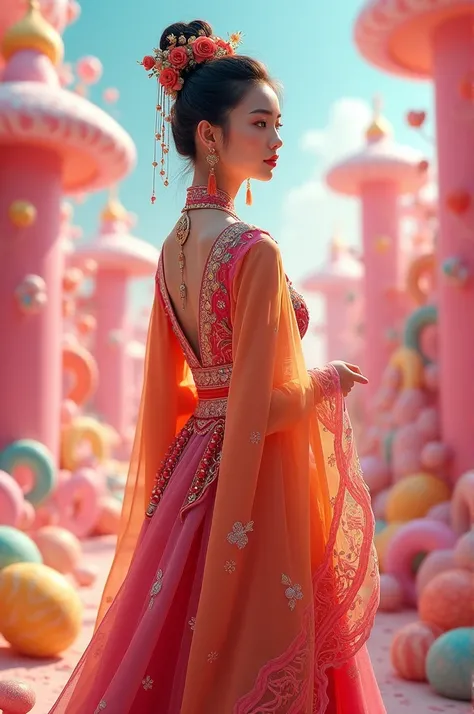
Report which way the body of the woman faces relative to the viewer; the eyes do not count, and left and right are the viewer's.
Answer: facing away from the viewer and to the right of the viewer

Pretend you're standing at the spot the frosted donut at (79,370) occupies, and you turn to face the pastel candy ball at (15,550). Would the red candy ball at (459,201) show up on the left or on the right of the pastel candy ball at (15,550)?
left

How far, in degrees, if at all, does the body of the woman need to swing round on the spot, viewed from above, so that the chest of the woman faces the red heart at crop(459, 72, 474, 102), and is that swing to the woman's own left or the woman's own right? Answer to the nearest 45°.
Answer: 0° — they already face it

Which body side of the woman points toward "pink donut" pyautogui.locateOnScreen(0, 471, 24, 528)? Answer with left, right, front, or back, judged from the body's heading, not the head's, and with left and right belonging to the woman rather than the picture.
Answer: left

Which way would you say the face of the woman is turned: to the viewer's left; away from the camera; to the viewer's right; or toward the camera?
to the viewer's right

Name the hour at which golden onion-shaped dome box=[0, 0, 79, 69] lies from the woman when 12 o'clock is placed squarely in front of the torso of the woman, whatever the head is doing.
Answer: The golden onion-shaped dome is roughly at 10 o'clock from the woman.

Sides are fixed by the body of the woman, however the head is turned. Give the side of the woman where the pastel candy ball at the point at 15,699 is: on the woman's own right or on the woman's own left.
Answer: on the woman's own left

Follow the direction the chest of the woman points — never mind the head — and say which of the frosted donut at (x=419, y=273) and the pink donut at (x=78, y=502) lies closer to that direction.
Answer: the frosted donut

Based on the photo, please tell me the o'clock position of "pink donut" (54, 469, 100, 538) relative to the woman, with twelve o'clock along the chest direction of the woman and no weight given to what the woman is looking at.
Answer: The pink donut is roughly at 10 o'clock from the woman.

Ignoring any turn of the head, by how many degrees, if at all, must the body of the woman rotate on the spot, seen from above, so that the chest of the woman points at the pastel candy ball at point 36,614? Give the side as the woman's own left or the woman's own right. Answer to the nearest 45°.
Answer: approximately 90° to the woman's own left

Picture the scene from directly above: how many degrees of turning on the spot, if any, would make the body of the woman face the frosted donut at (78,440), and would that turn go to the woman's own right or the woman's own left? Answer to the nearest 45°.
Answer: approximately 45° to the woman's own left
